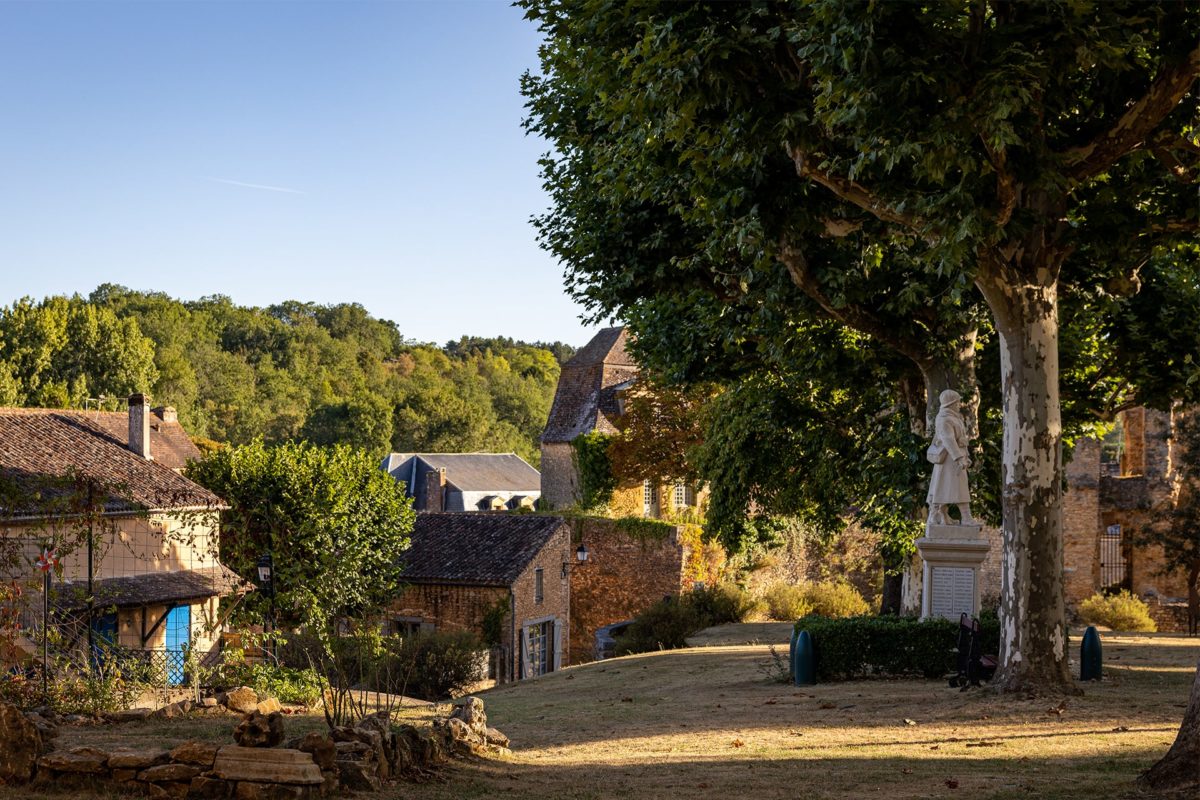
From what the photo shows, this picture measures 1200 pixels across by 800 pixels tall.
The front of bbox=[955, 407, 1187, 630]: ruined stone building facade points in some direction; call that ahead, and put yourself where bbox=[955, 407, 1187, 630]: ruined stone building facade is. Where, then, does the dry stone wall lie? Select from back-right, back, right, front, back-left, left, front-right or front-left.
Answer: front

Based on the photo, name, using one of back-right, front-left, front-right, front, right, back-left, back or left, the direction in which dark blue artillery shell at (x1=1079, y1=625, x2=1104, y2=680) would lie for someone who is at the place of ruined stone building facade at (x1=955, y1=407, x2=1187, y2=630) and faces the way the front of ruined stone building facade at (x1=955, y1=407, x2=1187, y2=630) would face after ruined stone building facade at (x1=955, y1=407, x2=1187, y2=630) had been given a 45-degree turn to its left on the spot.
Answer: front-right

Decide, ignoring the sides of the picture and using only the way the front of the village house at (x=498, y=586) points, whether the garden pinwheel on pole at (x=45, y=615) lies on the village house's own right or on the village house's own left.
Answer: on the village house's own right

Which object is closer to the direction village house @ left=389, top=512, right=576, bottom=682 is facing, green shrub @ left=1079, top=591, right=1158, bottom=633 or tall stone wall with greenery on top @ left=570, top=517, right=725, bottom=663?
the green shrub

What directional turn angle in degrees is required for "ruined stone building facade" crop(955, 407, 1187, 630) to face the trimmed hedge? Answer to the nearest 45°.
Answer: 0° — it already faces it

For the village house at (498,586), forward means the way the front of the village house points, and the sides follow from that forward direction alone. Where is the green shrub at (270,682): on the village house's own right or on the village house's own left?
on the village house's own right

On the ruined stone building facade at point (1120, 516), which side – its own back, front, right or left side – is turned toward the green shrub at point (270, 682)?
front

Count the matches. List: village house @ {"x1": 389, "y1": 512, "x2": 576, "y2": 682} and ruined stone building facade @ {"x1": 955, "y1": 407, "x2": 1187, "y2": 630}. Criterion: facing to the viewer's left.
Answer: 0

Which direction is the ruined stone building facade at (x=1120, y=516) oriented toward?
toward the camera

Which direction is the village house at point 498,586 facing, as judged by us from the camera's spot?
facing the viewer and to the right of the viewer

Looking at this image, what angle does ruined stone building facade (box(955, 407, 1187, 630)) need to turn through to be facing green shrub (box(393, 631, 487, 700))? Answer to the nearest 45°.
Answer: approximately 45° to its right

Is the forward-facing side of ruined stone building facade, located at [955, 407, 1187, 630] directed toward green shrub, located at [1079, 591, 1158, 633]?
yes
